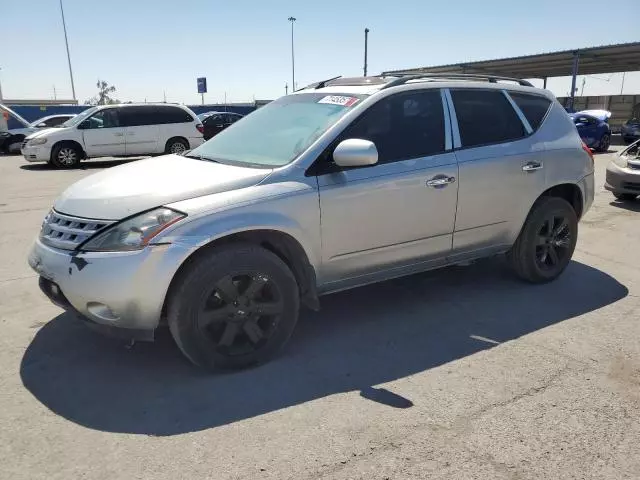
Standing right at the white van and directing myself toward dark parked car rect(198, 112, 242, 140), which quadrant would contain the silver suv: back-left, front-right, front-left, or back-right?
back-right

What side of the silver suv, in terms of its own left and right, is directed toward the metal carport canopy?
back

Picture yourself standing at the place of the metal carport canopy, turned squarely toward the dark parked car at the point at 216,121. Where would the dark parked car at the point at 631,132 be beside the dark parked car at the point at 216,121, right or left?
left

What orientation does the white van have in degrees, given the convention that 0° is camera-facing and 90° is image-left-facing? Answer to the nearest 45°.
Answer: approximately 90°

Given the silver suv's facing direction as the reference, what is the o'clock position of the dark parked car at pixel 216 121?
The dark parked car is roughly at 4 o'clock from the silver suv.

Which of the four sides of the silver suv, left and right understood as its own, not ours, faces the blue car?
back

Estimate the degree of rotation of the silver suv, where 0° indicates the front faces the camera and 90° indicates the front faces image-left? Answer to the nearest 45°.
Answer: approximately 45°

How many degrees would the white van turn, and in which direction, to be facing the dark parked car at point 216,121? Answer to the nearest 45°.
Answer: approximately 135° to its right

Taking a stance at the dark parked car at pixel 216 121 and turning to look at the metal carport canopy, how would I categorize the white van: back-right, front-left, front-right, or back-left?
back-right

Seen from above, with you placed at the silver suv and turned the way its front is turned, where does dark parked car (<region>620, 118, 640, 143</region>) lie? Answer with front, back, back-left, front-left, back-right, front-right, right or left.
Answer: back

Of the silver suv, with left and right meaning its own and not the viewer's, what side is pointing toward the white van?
right
